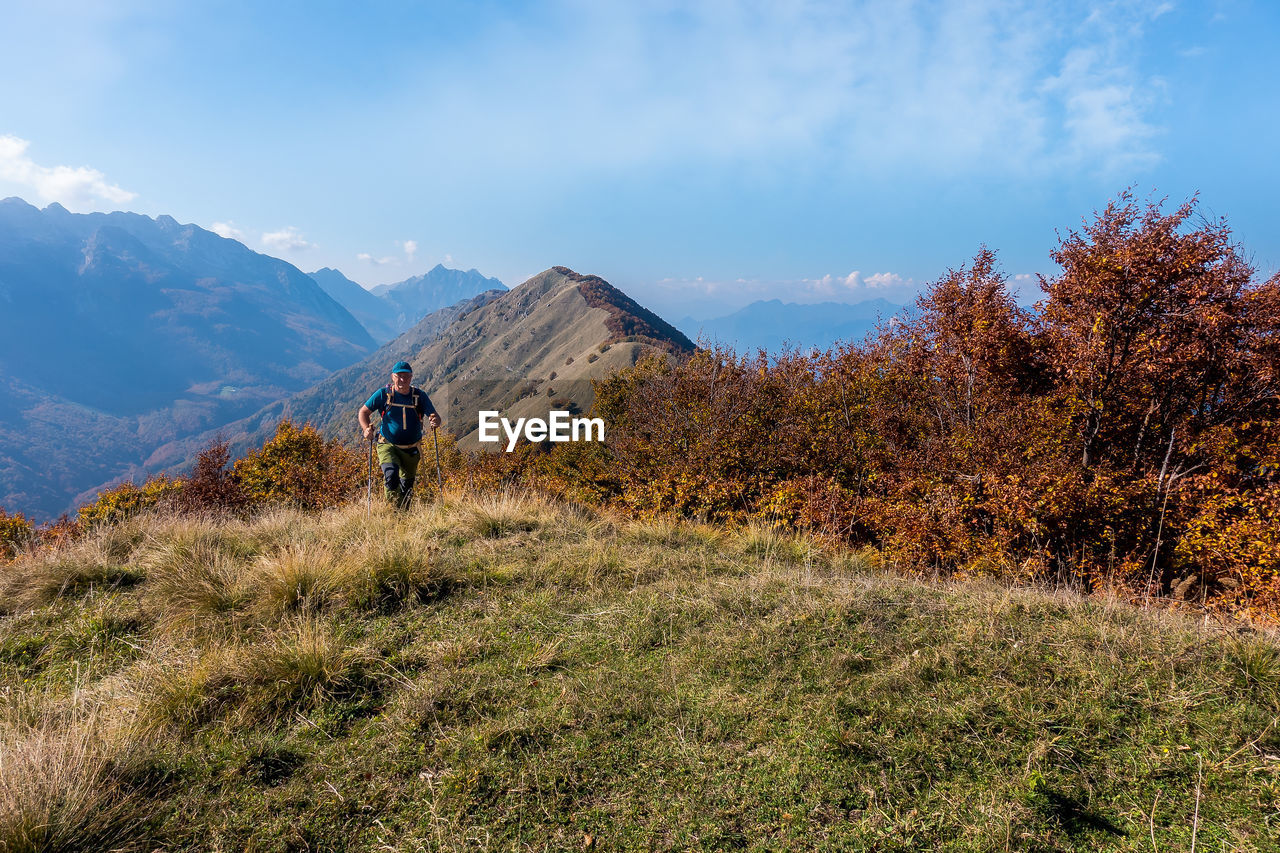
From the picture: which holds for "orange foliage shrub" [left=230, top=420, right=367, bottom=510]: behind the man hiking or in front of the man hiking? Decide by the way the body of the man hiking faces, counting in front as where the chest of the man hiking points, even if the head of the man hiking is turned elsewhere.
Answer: behind

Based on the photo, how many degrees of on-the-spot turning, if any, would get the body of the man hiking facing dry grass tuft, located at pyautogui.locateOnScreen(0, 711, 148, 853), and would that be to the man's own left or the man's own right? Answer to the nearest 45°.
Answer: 0° — they already face it

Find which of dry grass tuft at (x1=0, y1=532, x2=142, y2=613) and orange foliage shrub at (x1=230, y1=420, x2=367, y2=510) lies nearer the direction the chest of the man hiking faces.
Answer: the dry grass tuft

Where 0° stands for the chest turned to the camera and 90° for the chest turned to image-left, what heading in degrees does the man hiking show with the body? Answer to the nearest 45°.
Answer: approximately 0°
